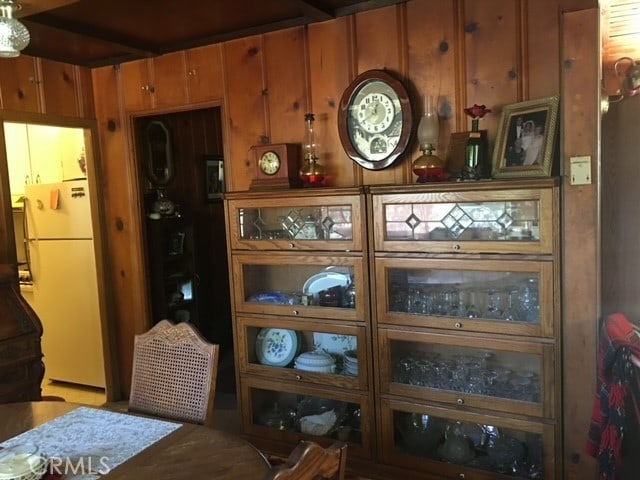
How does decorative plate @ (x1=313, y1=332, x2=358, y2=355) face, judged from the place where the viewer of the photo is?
facing the viewer

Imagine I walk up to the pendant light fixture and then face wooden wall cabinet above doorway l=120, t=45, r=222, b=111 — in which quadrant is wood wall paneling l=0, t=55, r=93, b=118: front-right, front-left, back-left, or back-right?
front-left

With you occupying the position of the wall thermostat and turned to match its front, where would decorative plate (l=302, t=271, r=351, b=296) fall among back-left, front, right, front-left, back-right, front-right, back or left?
right

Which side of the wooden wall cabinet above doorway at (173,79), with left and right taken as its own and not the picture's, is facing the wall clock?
left

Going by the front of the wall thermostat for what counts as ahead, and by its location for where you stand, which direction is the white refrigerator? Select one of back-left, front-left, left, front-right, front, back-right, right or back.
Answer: right

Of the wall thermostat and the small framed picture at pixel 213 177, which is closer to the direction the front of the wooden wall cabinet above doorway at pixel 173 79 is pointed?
the wall thermostat

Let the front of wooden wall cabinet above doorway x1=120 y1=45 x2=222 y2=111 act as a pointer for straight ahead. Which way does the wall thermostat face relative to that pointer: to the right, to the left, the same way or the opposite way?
the same way

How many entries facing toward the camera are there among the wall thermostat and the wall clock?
2

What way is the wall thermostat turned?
toward the camera

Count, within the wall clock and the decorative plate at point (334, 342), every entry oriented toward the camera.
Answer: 2

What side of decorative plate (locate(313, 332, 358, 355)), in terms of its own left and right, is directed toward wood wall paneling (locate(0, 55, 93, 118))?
right

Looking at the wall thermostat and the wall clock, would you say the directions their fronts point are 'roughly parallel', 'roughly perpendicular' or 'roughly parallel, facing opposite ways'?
roughly parallel

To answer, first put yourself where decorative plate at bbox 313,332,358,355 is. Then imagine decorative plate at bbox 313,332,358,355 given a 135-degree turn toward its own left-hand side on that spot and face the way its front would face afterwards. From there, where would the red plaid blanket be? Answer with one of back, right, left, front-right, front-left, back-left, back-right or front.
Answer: right

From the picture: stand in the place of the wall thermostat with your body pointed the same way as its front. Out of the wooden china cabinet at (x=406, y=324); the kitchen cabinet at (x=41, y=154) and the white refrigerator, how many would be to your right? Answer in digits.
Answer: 3
